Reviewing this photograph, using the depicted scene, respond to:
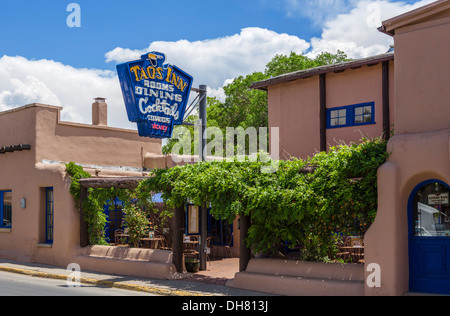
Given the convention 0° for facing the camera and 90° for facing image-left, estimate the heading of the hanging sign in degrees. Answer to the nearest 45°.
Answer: approximately 315°

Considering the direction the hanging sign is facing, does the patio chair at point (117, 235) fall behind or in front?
behind

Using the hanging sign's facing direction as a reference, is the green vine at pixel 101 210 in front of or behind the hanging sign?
behind

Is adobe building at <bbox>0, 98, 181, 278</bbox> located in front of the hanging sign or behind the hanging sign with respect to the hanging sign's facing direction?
behind

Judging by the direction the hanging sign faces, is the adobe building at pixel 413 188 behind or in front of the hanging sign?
in front

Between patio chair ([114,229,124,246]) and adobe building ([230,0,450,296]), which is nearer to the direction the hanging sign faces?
the adobe building
